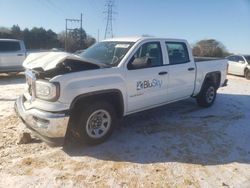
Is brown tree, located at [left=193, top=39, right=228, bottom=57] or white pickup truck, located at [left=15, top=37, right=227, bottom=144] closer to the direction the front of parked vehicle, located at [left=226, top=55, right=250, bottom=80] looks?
the white pickup truck

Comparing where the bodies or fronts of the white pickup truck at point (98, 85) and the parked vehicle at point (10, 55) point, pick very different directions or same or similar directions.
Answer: same or similar directions

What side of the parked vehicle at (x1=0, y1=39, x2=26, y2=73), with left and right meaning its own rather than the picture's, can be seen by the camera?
left

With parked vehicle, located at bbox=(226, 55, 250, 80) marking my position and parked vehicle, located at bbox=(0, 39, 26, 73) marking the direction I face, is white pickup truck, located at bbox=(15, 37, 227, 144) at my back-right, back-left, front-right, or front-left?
front-left

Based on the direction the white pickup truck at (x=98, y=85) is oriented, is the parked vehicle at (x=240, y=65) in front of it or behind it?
behind

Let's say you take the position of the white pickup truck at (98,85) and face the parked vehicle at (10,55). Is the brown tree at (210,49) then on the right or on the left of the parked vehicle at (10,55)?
right

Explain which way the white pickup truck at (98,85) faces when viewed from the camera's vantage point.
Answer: facing the viewer and to the left of the viewer
